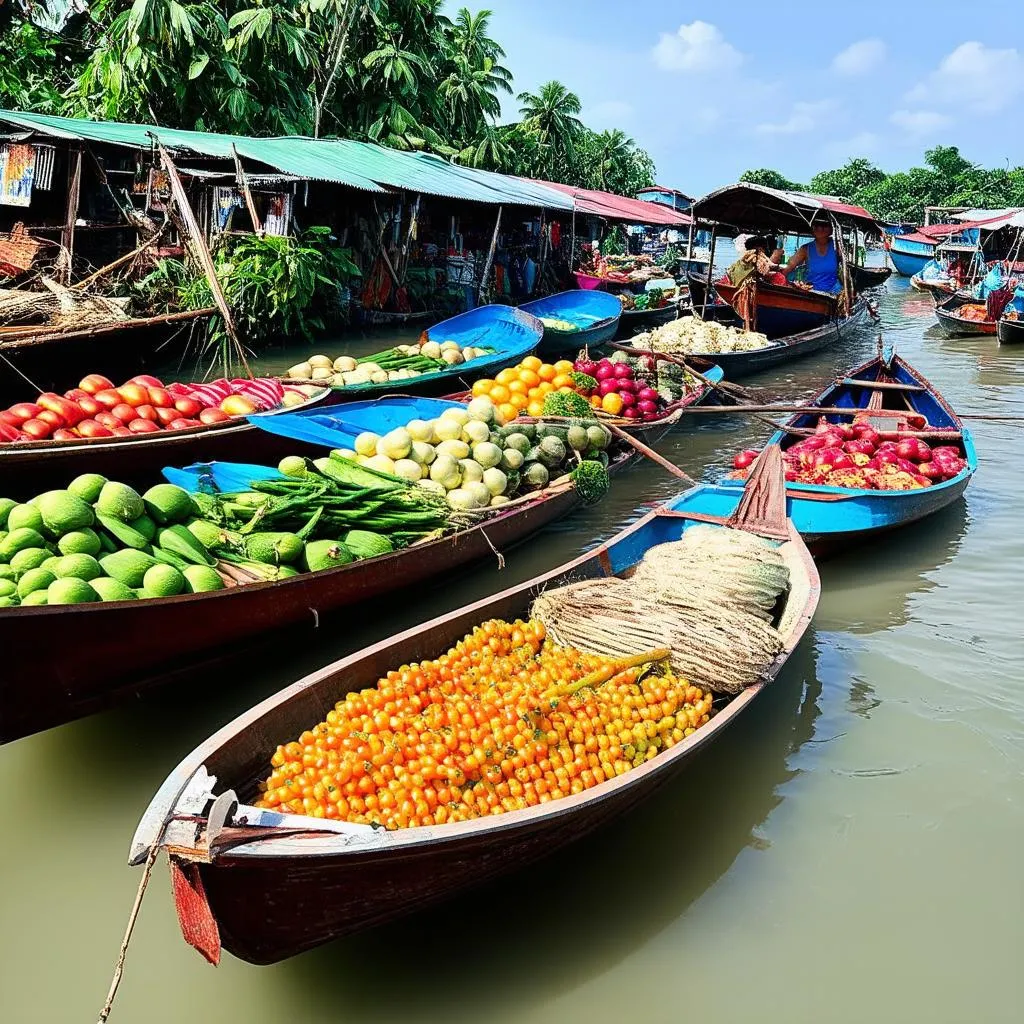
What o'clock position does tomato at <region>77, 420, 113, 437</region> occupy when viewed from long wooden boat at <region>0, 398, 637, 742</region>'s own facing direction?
The tomato is roughly at 10 o'clock from the long wooden boat.

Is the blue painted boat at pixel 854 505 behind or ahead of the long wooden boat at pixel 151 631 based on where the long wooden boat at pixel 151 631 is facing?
ahead

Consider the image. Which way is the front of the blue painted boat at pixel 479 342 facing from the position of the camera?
facing away from the viewer and to the right of the viewer

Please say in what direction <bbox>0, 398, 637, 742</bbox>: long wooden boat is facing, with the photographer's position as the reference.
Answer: facing away from the viewer and to the right of the viewer

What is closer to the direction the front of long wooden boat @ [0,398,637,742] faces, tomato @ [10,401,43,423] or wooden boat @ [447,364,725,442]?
the wooden boat

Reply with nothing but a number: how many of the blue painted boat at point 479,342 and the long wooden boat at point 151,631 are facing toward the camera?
0
